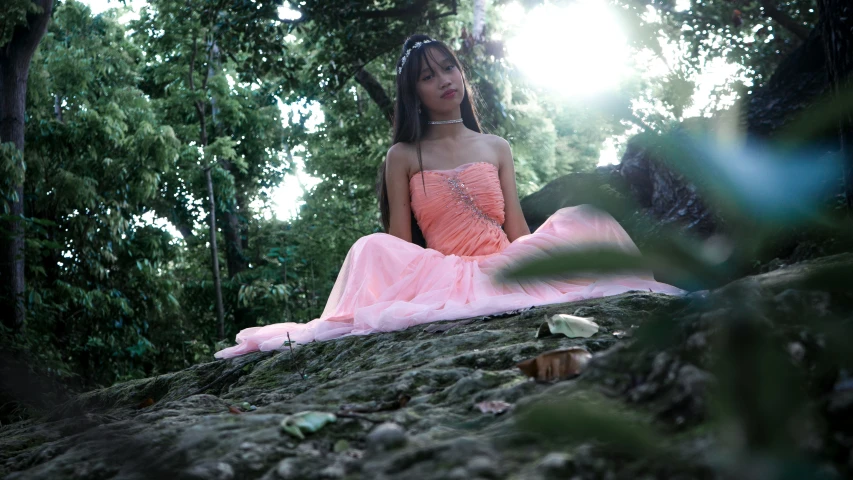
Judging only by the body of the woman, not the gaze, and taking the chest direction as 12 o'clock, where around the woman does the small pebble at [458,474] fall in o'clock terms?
The small pebble is roughly at 12 o'clock from the woman.

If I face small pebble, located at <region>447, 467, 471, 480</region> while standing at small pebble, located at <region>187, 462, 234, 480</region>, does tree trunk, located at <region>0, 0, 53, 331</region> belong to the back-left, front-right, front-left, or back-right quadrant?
back-left

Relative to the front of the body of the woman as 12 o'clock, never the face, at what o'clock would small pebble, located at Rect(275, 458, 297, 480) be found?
The small pebble is roughly at 12 o'clock from the woman.

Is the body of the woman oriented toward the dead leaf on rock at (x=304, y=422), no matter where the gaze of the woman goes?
yes

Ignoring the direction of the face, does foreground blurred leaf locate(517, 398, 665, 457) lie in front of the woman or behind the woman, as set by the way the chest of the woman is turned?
in front

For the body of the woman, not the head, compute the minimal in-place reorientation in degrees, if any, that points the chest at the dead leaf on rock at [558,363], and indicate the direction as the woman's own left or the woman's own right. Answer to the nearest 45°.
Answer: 0° — they already face it

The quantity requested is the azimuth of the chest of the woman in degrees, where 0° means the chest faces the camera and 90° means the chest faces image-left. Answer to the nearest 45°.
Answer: approximately 0°

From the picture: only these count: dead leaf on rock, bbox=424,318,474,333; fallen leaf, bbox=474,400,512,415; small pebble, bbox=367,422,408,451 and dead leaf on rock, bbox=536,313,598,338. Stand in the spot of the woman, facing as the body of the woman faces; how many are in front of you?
4

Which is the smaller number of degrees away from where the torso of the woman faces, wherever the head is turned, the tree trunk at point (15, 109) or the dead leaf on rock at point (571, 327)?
the dead leaf on rock

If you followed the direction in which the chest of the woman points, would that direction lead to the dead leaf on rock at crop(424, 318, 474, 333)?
yes

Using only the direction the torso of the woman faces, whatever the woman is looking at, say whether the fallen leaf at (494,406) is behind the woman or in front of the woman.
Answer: in front

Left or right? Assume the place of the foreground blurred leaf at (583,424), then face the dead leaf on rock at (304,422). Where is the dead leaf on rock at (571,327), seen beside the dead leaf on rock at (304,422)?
right

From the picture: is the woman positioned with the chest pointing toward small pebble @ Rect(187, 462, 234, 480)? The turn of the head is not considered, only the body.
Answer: yes
